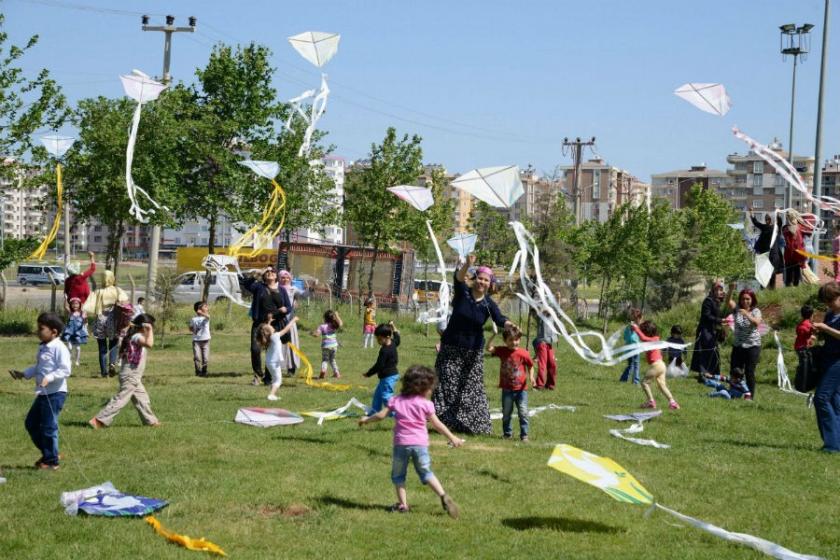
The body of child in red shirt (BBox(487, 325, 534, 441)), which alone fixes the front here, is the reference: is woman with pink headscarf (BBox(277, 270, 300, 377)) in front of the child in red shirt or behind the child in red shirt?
behind

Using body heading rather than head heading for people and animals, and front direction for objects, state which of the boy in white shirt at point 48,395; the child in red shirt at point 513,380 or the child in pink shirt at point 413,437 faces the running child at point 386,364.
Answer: the child in pink shirt

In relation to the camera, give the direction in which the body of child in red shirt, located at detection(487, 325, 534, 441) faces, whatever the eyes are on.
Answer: toward the camera

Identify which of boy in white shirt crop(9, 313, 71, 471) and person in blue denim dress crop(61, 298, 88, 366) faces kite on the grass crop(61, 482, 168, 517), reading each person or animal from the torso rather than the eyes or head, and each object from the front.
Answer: the person in blue denim dress

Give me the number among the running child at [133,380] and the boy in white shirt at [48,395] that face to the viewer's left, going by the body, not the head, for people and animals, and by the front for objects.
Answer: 1

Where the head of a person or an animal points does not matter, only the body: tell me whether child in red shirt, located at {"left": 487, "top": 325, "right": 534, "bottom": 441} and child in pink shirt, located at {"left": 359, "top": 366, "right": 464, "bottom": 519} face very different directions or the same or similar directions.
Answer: very different directions

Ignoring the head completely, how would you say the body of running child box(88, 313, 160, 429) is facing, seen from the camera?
to the viewer's right

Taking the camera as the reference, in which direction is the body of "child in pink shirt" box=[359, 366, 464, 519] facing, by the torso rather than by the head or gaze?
away from the camera

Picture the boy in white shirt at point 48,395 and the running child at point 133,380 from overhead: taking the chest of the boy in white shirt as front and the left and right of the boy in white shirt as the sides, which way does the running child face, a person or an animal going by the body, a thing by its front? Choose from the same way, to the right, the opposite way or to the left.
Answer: the opposite way

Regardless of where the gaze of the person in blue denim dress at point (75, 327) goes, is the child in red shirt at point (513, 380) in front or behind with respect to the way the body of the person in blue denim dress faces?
in front

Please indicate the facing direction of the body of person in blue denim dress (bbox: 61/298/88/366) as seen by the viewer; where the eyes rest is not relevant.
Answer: toward the camera

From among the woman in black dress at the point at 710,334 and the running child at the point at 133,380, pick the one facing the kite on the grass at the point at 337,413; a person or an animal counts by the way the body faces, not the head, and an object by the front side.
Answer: the running child
